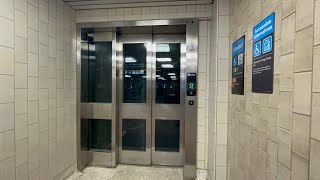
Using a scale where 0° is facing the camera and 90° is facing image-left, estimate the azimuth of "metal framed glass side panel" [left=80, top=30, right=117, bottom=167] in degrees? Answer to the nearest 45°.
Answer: approximately 0°

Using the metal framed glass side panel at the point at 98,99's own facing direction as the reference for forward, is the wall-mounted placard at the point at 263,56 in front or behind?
in front

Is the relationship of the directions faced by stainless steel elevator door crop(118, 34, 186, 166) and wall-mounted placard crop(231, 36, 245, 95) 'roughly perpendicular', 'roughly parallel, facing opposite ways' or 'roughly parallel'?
roughly perpendicular

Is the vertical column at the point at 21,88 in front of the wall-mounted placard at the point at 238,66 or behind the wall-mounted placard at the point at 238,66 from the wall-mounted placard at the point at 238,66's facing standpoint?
in front

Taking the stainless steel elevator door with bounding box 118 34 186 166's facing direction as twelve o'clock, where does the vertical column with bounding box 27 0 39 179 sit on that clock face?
The vertical column is roughly at 2 o'clock from the stainless steel elevator door.

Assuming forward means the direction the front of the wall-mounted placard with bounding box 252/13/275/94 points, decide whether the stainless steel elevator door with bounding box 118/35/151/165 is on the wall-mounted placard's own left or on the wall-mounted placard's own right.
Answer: on the wall-mounted placard's own right

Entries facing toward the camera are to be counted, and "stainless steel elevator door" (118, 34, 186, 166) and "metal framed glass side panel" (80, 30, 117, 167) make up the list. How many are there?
2

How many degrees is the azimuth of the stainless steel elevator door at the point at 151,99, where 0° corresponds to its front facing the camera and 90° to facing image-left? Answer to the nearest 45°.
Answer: approximately 0°
